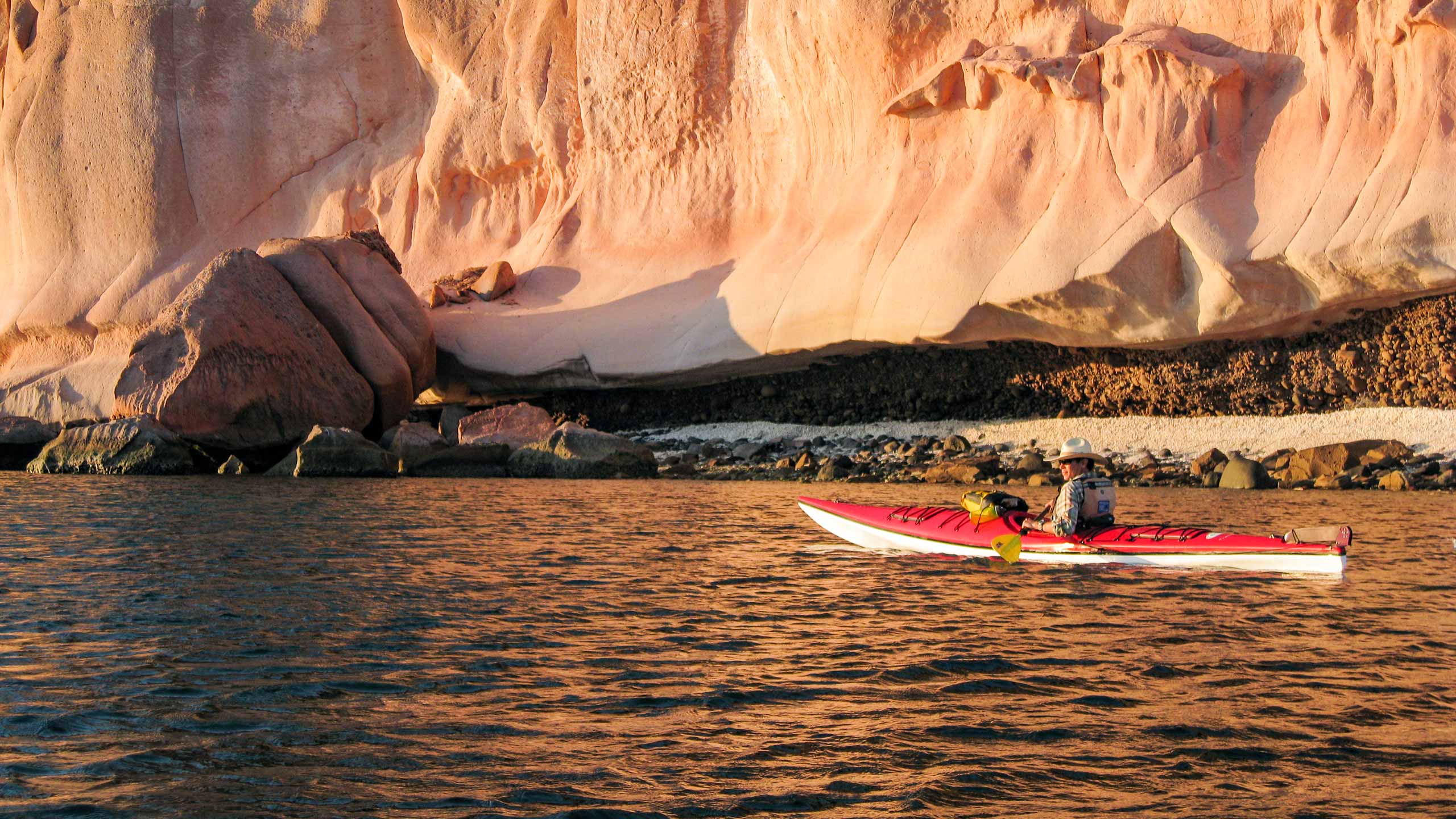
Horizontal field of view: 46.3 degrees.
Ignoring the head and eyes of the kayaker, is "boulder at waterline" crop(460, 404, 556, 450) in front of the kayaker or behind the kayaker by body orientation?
in front

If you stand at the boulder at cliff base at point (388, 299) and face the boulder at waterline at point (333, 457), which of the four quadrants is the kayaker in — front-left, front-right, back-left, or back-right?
front-left

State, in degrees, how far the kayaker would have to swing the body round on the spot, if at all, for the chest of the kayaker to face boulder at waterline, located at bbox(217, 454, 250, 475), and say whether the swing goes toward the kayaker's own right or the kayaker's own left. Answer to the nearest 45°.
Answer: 0° — they already face it

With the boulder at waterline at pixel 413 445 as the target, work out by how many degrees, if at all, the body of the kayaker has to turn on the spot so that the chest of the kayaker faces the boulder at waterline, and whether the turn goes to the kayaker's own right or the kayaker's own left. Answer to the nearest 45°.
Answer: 0° — they already face it

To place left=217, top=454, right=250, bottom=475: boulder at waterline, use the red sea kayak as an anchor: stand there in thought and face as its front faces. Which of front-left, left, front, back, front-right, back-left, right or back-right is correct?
front-right

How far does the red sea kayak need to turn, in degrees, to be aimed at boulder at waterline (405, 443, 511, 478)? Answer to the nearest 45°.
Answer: approximately 45° to its right

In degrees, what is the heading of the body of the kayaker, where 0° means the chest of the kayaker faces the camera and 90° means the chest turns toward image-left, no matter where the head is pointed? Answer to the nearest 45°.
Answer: approximately 135°

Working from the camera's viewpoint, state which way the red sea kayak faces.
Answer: facing to the left of the viewer

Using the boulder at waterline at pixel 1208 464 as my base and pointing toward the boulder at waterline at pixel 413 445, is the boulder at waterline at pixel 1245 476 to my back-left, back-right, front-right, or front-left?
back-left

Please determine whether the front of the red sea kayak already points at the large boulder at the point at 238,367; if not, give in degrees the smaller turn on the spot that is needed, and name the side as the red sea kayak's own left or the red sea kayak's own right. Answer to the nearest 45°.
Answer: approximately 45° to the red sea kayak's own right

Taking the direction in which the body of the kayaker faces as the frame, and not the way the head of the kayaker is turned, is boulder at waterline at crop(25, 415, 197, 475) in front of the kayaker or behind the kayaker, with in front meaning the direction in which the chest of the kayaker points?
in front

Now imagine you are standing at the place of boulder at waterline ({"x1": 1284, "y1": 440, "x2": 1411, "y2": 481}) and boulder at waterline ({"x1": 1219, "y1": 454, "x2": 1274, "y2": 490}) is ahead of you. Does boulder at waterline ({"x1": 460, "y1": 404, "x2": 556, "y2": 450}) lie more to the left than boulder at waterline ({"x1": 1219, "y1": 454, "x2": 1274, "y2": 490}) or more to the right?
right

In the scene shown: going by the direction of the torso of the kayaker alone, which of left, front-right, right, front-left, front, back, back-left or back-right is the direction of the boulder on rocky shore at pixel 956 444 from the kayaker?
front-right

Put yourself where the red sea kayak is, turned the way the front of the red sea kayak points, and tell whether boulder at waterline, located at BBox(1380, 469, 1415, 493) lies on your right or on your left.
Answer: on your right

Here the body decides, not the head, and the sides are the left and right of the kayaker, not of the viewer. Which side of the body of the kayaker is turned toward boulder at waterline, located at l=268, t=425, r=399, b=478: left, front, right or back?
front
